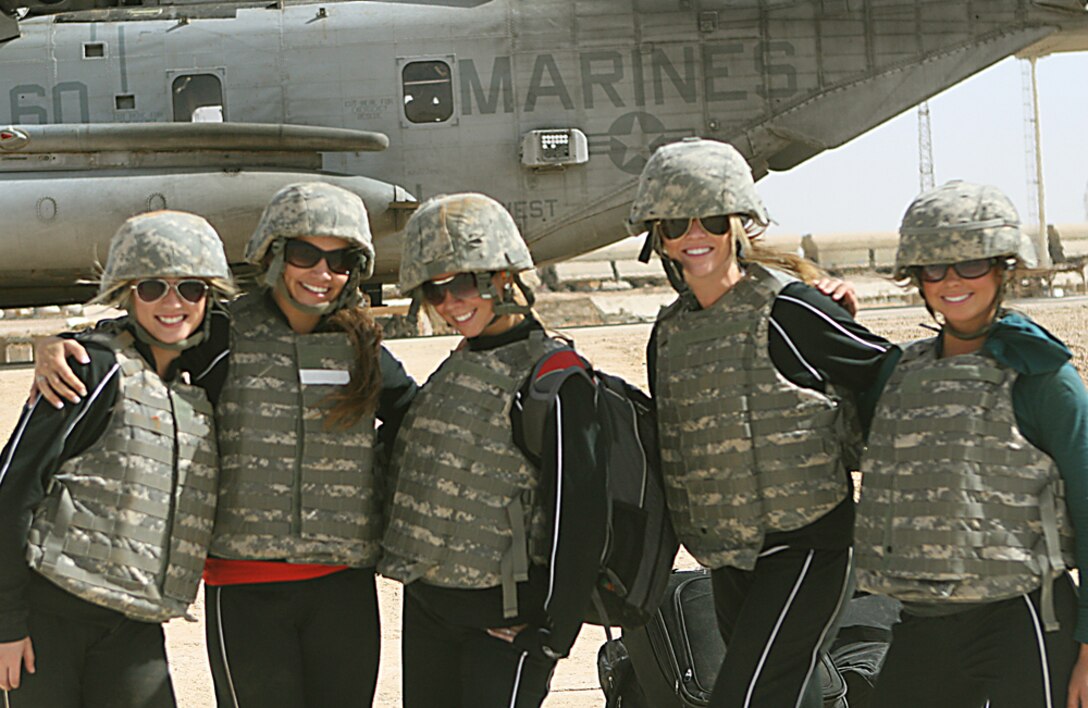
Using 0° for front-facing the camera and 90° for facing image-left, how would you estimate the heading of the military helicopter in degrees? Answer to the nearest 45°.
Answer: approximately 90°

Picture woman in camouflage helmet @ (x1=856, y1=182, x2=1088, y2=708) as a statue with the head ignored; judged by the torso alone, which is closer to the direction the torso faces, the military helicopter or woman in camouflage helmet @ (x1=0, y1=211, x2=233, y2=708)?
the woman in camouflage helmet

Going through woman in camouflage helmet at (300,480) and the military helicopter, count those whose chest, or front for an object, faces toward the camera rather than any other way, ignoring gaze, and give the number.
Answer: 1

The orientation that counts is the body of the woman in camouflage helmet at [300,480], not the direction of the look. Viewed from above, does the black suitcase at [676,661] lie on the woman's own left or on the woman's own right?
on the woman's own left

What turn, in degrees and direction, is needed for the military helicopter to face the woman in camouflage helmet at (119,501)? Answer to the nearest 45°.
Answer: approximately 90° to its left

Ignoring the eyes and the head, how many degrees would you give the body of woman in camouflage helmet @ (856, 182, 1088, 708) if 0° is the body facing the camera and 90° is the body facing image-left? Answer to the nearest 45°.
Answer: approximately 45°

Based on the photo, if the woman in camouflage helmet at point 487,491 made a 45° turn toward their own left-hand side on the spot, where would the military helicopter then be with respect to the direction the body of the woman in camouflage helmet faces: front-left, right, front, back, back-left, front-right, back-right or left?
back
